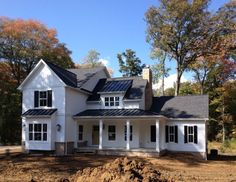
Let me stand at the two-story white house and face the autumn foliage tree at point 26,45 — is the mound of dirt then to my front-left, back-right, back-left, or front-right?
back-left

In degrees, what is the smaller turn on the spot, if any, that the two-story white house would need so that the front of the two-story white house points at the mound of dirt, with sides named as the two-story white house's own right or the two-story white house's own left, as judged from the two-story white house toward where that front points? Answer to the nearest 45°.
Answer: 0° — it already faces it

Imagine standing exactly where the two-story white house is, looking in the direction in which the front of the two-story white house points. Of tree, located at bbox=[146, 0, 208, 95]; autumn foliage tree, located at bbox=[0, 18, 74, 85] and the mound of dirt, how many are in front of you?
1

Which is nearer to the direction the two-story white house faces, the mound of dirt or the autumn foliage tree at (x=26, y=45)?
the mound of dirt

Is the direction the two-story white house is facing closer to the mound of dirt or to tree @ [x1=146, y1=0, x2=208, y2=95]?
the mound of dirt

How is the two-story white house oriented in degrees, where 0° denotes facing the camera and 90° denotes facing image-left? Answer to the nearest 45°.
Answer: approximately 0°
